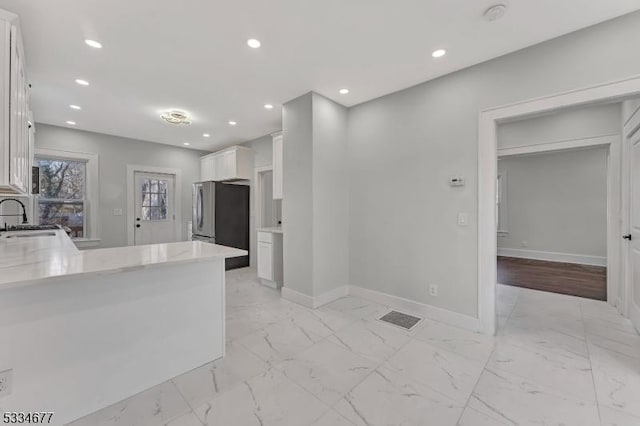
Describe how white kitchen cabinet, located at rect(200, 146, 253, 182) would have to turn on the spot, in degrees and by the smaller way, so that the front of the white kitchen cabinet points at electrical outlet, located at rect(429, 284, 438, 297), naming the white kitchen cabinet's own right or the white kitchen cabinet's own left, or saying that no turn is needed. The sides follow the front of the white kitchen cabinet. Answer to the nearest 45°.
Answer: approximately 90° to the white kitchen cabinet's own left

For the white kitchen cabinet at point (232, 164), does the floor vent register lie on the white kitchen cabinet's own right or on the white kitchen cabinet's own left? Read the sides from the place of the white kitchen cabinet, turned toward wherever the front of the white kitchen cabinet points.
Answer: on the white kitchen cabinet's own left

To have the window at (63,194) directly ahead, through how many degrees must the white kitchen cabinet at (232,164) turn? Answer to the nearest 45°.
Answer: approximately 45° to its right

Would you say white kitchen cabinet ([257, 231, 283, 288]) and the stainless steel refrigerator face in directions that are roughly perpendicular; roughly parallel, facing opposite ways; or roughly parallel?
roughly parallel

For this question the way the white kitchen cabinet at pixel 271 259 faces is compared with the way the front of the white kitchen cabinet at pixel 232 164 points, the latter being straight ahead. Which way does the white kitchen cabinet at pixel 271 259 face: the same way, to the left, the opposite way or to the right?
the same way

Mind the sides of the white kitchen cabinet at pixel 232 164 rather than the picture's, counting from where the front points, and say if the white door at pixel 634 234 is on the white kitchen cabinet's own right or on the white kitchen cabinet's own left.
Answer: on the white kitchen cabinet's own left

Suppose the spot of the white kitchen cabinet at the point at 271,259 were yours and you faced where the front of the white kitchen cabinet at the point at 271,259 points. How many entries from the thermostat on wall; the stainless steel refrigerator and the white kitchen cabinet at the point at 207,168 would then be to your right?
2

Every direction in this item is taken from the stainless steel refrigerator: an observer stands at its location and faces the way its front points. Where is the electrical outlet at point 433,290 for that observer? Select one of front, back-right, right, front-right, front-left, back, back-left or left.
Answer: left

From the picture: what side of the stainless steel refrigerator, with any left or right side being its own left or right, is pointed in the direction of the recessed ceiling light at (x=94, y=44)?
front

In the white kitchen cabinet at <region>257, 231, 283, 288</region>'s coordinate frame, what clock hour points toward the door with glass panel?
The door with glass panel is roughly at 3 o'clock from the white kitchen cabinet.

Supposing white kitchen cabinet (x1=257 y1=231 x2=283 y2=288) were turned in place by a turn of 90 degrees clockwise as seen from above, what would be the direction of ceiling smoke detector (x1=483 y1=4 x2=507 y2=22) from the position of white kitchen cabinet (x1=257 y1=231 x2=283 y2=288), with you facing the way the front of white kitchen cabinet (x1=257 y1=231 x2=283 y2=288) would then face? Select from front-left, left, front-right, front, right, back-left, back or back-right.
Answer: back

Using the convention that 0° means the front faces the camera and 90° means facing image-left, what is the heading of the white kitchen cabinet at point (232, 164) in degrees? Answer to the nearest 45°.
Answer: approximately 45°

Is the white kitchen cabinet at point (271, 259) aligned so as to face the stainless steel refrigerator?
no

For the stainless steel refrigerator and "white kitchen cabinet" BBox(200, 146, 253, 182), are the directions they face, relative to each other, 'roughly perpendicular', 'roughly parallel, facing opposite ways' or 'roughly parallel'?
roughly parallel

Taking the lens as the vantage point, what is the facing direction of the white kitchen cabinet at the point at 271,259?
facing the viewer and to the left of the viewer

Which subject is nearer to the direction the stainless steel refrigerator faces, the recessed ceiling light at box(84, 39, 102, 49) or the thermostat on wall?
the recessed ceiling light

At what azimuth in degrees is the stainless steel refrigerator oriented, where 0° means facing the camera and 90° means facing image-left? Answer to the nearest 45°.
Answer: approximately 45°
